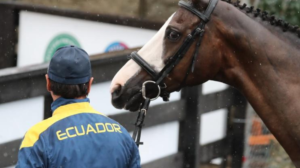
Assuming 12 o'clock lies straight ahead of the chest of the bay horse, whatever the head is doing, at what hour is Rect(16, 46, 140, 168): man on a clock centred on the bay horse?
The man is roughly at 10 o'clock from the bay horse.

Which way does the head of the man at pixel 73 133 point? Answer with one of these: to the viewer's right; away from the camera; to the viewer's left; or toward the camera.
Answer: away from the camera

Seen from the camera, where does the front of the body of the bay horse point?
to the viewer's left
